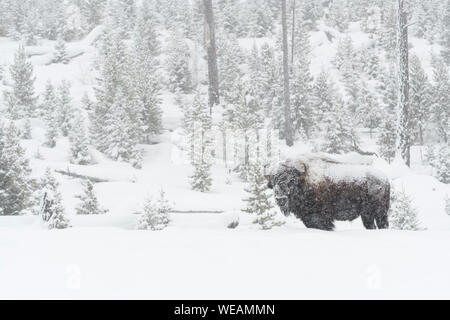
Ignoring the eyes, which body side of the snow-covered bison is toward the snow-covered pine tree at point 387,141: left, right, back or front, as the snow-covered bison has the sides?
right

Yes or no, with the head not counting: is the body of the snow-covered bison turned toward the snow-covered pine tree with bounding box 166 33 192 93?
no

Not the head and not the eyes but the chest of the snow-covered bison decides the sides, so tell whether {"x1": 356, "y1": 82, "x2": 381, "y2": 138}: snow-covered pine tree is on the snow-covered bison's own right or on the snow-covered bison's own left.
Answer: on the snow-covered bison's own right

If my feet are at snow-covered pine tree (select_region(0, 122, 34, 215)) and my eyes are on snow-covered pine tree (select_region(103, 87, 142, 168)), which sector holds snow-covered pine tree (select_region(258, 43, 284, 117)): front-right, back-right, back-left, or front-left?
front-right

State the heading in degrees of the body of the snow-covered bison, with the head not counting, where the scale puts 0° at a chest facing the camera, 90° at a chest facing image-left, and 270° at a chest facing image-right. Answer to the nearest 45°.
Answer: approximately 90°

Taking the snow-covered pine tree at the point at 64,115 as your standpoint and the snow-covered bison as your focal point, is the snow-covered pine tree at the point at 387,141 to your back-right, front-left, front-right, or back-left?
front-left

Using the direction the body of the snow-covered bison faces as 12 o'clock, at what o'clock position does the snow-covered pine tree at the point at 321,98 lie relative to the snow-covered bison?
The snow-covered pine tree is roughly at 3 o'clock from the snow-covered bison.

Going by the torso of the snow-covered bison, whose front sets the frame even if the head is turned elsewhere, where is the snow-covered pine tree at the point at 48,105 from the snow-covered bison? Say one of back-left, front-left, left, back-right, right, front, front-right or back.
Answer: front-right

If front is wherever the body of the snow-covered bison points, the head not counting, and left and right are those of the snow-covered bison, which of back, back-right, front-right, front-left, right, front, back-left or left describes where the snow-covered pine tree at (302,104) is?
right

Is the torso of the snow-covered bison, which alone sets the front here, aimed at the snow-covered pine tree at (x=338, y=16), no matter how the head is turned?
no

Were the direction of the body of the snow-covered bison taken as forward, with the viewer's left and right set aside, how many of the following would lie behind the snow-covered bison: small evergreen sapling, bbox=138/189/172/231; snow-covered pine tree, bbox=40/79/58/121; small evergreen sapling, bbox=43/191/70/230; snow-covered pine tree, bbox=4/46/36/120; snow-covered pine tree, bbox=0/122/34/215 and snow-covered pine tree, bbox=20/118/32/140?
0

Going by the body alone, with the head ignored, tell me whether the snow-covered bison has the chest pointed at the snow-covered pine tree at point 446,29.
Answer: no
